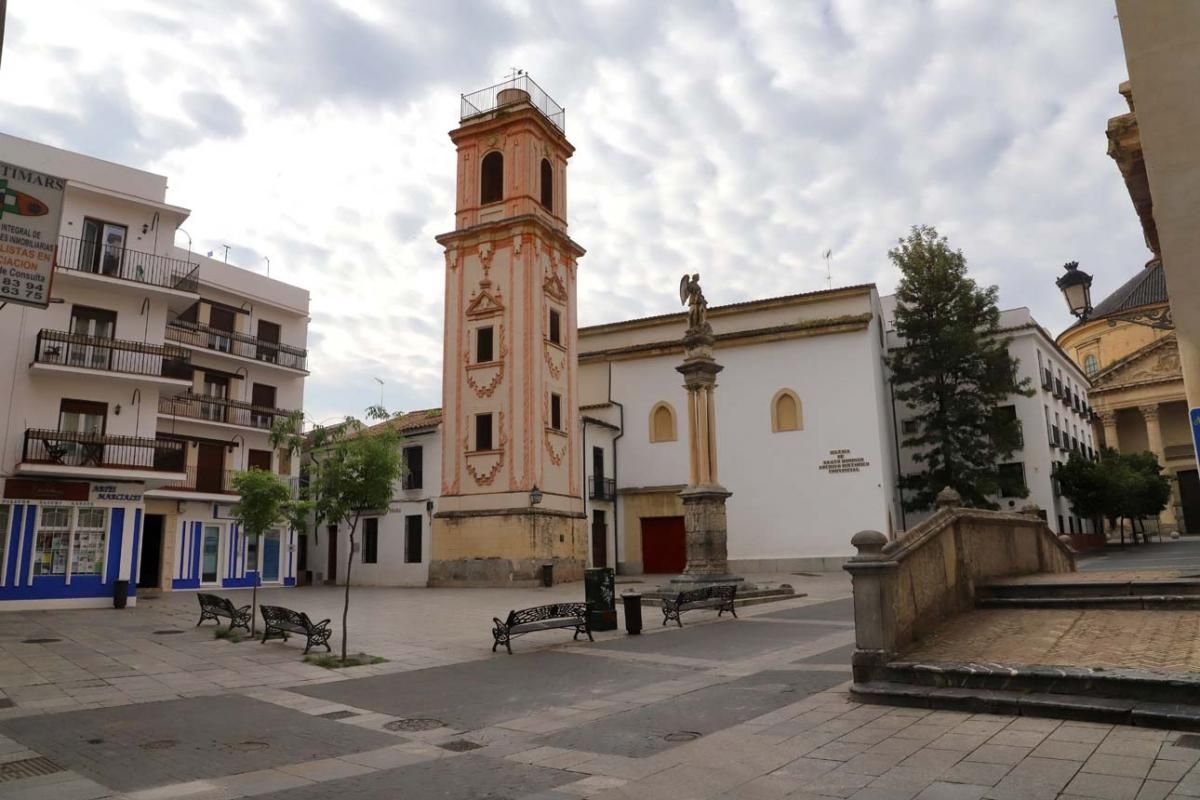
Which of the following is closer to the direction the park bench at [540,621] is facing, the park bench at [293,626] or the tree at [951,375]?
the park bench

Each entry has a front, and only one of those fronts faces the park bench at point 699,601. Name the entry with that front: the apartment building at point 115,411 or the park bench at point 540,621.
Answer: the apartment building

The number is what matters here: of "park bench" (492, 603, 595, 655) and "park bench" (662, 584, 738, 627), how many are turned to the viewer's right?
0

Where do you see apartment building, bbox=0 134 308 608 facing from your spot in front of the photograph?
facing the viewer and to the right of the viewer

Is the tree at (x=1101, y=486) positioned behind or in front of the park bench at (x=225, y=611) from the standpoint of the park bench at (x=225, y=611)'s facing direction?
in front

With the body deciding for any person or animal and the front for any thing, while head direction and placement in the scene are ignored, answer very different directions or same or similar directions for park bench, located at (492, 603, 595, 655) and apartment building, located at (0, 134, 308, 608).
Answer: very different directions
